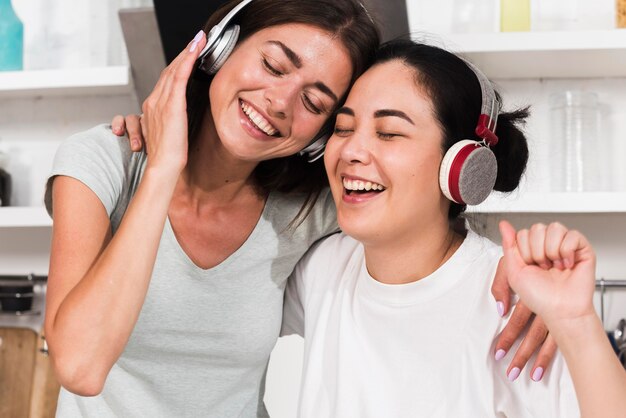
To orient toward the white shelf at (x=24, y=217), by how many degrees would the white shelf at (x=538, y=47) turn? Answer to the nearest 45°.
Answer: approximately 90° to its right

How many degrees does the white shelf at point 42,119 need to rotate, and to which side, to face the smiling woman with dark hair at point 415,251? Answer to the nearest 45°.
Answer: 0° — it already faces them

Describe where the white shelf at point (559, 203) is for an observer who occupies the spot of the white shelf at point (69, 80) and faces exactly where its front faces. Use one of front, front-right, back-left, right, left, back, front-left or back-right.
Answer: front-left

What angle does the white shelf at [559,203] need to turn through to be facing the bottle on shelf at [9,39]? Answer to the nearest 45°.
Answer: approximately 90° to its right

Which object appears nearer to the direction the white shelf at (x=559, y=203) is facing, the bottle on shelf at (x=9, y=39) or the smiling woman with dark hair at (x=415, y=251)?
the smiling woman with dark hair

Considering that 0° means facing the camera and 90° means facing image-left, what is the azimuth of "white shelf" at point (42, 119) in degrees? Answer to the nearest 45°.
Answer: approximately 0°

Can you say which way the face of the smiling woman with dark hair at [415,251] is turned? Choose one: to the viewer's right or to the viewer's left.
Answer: to the viewer's left

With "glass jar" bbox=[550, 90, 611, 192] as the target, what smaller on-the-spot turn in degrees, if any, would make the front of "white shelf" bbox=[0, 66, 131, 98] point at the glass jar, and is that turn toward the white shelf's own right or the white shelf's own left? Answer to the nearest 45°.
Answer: approximately 90° to the white shelf's own left

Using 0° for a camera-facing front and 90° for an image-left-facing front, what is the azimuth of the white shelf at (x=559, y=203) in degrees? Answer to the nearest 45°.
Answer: approximately 0°

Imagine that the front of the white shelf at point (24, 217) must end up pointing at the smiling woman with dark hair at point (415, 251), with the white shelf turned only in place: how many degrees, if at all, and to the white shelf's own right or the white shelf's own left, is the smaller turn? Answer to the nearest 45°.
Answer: approximately 45° to the white shelf's own left
